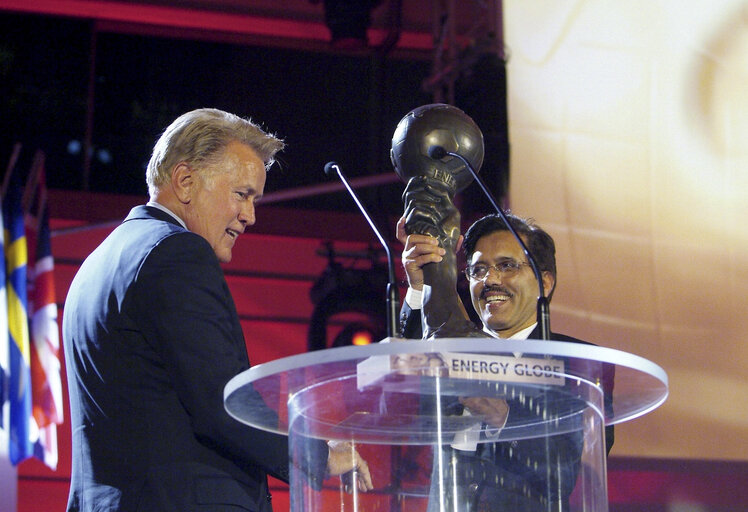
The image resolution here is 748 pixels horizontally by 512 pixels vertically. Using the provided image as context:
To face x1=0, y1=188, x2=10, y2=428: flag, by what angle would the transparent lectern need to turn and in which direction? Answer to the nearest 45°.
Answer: approximately 135° to its right

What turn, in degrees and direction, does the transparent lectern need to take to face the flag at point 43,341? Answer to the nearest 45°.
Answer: approximately 135° to its right

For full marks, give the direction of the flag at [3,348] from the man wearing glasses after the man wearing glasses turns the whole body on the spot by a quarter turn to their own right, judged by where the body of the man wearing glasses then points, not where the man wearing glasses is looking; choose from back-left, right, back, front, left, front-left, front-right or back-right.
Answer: front

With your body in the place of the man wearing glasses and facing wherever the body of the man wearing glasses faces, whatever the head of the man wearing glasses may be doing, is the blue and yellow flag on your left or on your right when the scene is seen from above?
on your right

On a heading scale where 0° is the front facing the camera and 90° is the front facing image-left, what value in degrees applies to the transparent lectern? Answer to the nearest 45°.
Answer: approximately 0°

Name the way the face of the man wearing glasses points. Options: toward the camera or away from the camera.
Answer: toward the camera

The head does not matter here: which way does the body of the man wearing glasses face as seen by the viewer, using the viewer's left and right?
facing the viewer and to the left of the viewer
